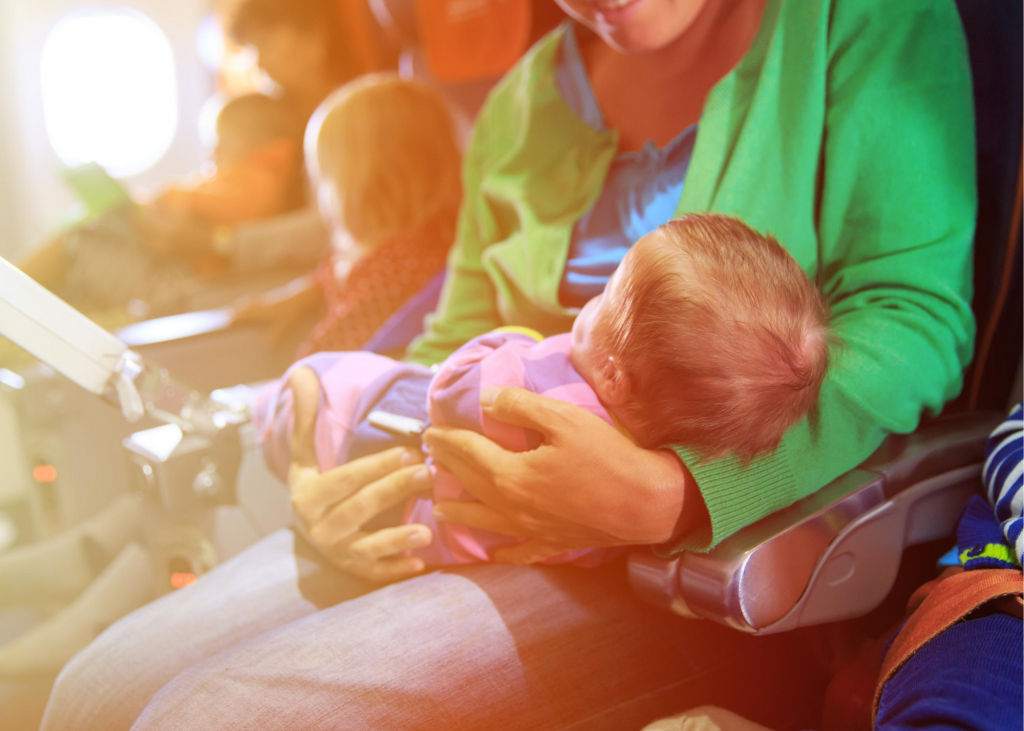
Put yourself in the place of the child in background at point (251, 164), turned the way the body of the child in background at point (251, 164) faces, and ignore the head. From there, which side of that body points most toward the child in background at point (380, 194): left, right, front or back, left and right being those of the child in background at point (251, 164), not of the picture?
left

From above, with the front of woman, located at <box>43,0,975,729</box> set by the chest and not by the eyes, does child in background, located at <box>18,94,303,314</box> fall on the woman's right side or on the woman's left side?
on the woman's right side

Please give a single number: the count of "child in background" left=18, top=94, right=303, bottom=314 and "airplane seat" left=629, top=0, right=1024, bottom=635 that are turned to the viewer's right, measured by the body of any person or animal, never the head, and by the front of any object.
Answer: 0

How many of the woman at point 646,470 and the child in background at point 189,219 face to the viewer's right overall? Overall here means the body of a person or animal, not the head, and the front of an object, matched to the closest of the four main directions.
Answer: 0

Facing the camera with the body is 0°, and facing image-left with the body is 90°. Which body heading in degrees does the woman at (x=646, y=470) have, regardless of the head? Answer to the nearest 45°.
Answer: approximately 45°

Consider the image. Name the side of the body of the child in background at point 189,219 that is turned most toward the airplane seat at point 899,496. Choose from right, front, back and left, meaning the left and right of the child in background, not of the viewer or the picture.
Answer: left

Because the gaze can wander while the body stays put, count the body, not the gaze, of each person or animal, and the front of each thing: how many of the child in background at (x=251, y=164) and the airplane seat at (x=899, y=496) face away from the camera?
0

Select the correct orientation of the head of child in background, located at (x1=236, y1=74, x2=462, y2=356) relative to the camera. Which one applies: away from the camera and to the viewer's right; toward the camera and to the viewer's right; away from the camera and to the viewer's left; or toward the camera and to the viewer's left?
away from the camera and to the viewer's left

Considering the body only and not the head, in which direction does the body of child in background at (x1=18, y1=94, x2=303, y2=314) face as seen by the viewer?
to the viewer's left

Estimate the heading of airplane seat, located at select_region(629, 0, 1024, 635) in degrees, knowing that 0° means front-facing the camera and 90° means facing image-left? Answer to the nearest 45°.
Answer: approximately 45°
